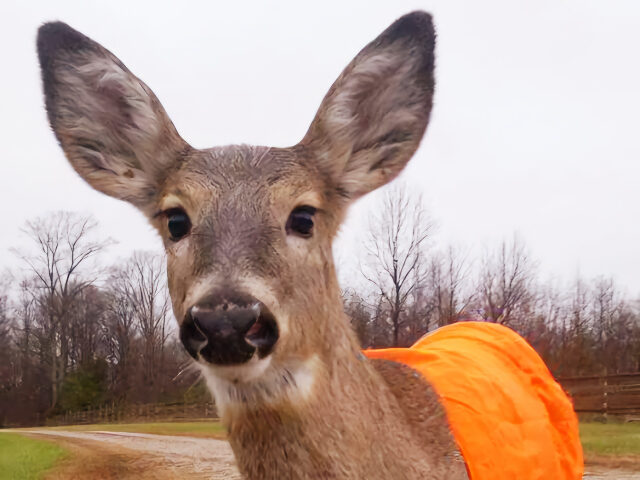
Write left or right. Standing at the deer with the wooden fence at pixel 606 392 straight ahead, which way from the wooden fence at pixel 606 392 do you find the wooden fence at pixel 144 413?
left

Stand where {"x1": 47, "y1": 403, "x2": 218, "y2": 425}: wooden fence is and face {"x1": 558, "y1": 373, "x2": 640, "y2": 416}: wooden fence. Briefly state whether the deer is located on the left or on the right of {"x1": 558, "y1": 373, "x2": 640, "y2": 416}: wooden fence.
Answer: right

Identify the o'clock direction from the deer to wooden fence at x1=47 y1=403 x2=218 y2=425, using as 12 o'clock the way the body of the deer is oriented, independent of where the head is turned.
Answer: The wooden fence is roughly at 4 o'clock from the deer.

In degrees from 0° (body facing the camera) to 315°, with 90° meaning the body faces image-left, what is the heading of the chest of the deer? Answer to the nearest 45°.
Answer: approximately 45°

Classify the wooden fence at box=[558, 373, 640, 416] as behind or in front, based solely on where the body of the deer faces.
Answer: behind
